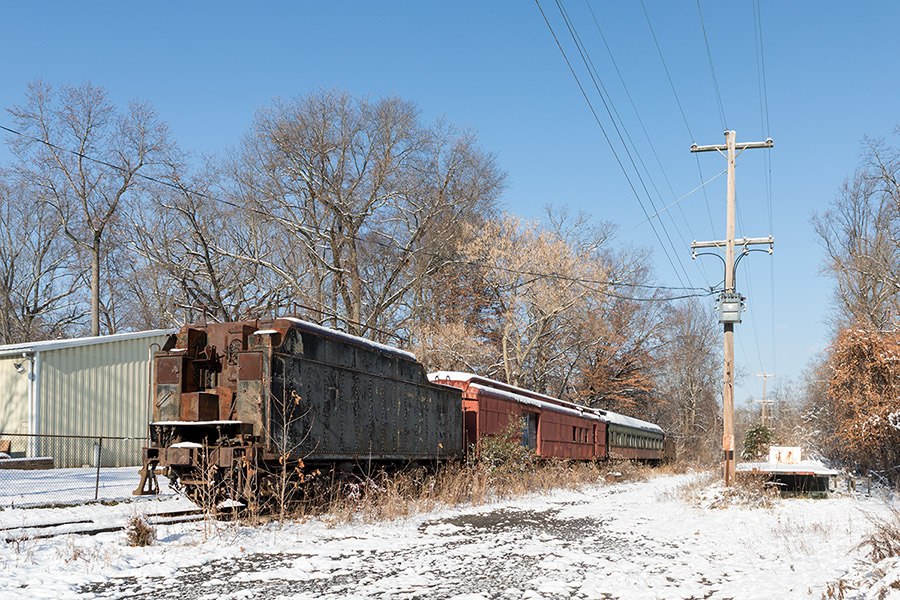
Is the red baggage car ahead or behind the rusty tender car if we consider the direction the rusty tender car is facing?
behind

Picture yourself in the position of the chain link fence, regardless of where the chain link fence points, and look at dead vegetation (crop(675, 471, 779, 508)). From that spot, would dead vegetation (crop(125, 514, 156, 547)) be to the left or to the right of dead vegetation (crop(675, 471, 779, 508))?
right

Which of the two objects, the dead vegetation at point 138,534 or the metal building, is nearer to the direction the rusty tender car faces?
the dead vegetation

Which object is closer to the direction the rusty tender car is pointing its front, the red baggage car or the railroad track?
the railroad track

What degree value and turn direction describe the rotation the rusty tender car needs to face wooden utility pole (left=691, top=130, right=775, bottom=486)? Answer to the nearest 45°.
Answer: approximately 180°

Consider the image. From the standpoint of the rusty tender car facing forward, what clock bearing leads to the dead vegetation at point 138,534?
The dead vegetation is roughly at 11 o'clock from the rusty tender car.

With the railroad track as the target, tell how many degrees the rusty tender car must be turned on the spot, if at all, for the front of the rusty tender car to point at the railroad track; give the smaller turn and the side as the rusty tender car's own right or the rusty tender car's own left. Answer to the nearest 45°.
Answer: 0° — it already faces it

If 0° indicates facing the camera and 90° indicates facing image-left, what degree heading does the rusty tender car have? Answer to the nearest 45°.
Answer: approximately 45°

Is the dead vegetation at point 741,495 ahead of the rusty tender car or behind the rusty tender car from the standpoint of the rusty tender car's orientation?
behind
